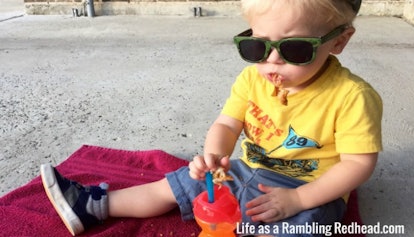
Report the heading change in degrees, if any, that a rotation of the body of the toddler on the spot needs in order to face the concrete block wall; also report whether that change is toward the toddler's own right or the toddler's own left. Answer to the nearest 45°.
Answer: approximately 135° to the toddler's own right

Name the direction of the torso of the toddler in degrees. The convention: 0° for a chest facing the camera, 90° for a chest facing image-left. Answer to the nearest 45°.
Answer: approximately 45°
